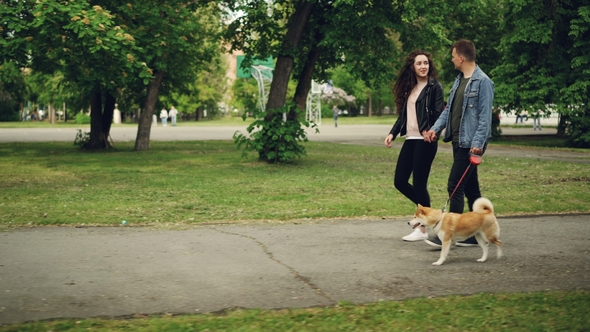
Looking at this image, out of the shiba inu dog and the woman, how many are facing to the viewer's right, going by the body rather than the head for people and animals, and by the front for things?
0

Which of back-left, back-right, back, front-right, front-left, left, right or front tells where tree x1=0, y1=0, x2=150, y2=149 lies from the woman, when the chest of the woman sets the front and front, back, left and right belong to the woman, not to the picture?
right

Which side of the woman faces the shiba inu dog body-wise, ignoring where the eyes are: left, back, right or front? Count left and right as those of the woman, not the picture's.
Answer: left

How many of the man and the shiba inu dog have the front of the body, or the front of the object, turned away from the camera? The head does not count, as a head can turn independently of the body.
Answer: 0

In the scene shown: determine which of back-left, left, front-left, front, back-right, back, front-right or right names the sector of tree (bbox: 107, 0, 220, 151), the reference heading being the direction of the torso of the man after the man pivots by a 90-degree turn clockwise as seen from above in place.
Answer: front

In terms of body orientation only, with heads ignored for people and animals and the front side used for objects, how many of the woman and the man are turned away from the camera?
0

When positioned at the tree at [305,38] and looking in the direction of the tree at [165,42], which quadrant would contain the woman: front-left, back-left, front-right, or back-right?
back-left

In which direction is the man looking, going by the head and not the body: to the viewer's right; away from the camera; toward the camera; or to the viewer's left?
to the viewer's left

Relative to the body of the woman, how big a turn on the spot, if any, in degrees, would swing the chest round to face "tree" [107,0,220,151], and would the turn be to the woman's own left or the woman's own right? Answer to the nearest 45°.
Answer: approximately 90° to the woman's own right

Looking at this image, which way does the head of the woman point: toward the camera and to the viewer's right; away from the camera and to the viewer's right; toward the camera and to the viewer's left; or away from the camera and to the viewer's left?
toward the camera and to the viewer's right

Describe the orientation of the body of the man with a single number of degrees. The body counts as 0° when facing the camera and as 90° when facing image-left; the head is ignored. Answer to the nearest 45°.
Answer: approximately 45°

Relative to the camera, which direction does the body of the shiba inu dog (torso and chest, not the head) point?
to the viewer's left
